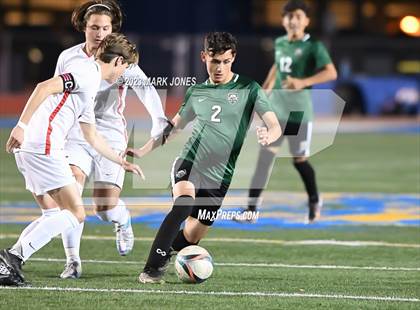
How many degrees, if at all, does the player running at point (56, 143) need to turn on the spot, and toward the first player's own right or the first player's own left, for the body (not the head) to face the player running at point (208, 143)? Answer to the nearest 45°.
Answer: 0° — they already face them

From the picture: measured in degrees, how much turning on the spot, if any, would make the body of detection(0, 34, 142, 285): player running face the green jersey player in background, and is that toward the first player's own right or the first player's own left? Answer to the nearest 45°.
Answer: approximately 45° to the first player's own left

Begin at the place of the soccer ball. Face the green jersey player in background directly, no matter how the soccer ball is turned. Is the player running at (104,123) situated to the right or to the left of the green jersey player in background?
left

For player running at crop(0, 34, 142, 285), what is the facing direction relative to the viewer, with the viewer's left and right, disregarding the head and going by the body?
facing to the right of the viewer

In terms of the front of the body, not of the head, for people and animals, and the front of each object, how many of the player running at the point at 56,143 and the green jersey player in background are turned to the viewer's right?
1
